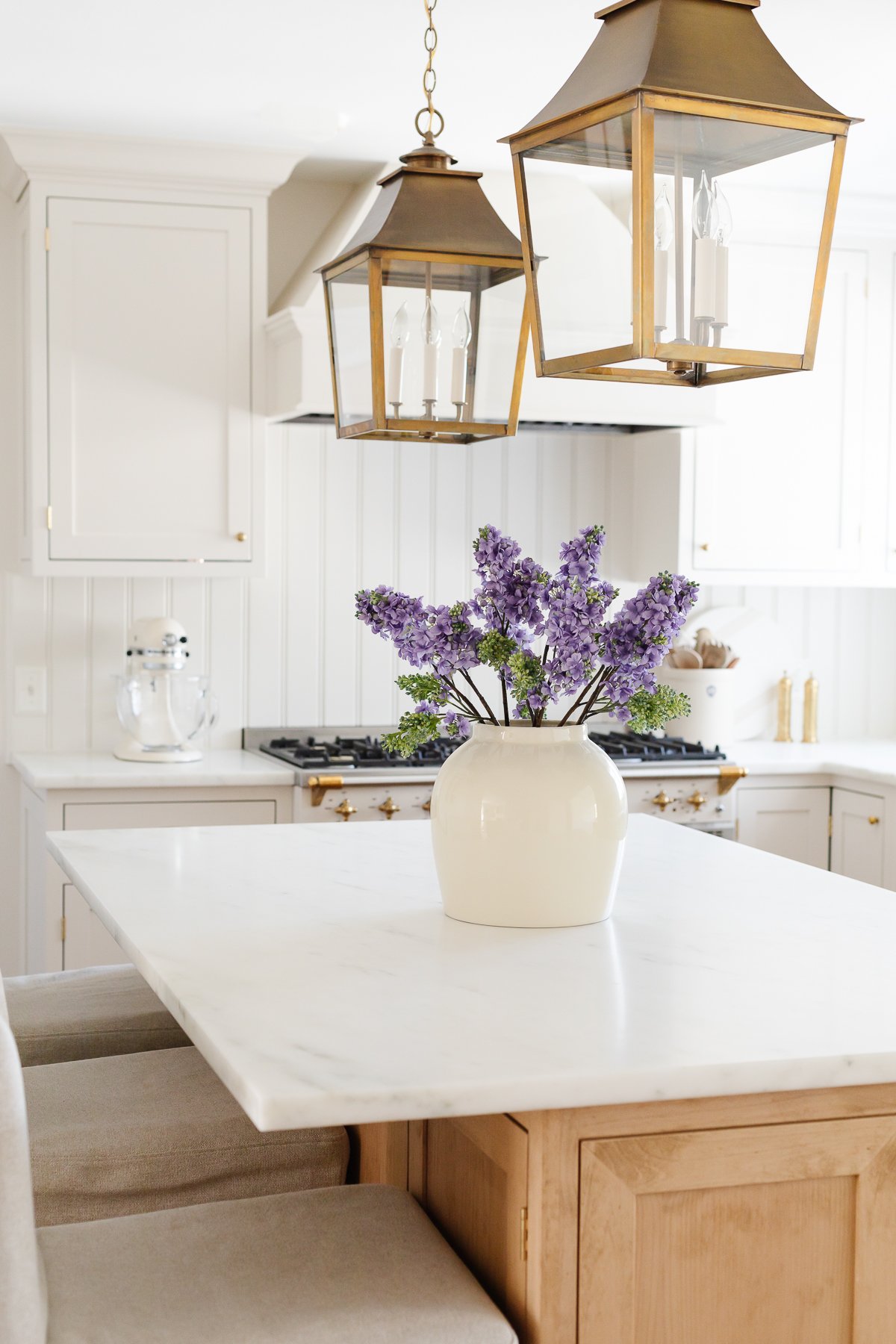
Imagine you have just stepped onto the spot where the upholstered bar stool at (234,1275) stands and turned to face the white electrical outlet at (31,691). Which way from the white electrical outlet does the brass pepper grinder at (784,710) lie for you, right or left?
right

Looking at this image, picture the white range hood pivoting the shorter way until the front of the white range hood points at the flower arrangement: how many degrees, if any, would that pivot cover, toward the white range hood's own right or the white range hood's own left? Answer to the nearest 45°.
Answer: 0° — it already faces it

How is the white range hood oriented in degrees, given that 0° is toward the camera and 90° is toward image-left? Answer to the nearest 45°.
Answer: approximately 0°

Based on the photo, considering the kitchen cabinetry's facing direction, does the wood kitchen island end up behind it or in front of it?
in front

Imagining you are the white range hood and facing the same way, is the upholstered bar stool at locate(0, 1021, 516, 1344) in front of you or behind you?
in front
